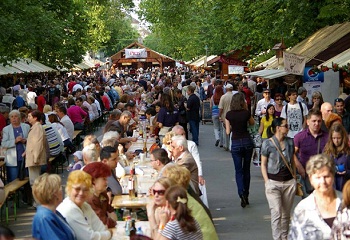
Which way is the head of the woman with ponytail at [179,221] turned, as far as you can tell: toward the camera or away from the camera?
away from the camera

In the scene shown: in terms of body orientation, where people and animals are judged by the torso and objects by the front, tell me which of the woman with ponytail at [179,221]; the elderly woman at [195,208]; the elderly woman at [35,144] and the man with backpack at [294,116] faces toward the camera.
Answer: the man with backpack

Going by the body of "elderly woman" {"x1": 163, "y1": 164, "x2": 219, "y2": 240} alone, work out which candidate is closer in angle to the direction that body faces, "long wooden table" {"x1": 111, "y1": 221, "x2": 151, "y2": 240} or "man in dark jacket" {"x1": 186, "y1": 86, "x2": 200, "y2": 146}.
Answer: the long wooden table

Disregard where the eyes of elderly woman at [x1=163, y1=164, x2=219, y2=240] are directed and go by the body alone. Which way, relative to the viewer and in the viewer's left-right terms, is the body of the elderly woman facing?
facing to the left of the viewer

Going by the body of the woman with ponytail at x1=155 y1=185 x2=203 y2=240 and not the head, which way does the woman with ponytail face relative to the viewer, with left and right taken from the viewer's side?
facing away from the viewer and to the left of the viewer

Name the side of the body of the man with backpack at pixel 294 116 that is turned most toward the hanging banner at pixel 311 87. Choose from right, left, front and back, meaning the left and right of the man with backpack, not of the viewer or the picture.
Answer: back

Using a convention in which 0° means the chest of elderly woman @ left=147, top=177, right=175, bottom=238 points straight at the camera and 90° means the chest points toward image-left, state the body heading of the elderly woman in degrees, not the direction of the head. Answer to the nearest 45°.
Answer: approximately 45°
